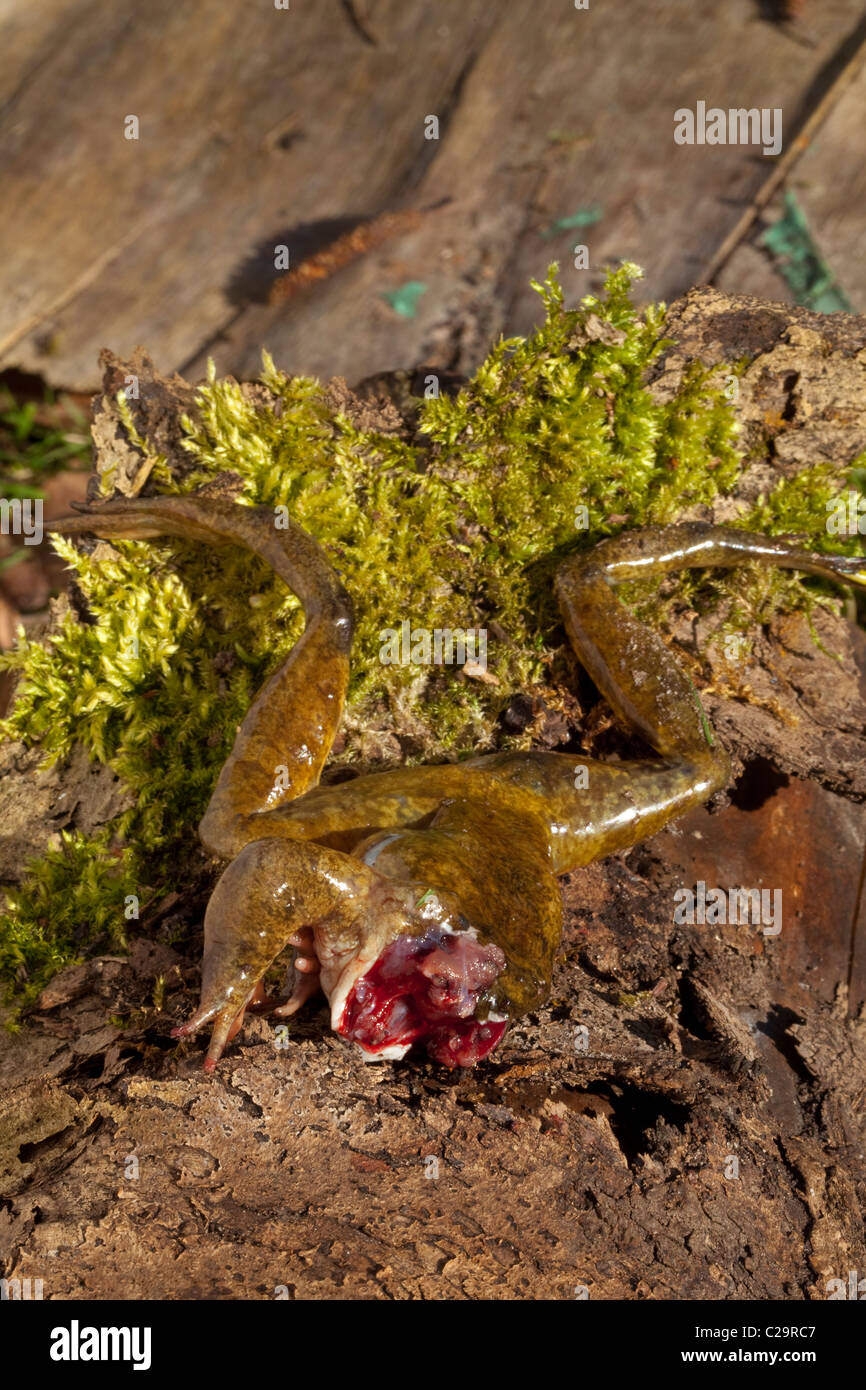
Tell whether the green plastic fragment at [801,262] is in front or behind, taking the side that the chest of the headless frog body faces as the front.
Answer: behind

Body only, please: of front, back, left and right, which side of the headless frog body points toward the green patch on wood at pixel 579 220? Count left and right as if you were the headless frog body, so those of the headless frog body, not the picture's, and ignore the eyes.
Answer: back

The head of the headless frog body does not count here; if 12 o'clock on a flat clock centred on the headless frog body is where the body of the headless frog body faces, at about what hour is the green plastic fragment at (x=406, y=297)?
The green plastic fragment is roughly at 6 o'clock from the headless frog body.

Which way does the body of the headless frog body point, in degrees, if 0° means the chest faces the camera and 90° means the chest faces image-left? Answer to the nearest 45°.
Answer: approximately 0°
